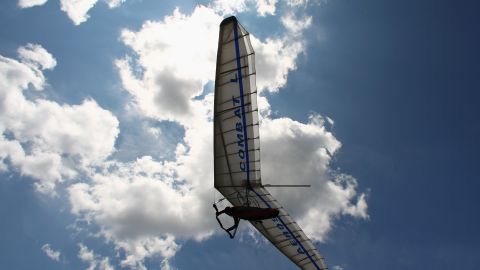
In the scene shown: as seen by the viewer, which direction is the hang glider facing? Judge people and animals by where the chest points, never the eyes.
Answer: to the viewer's left
